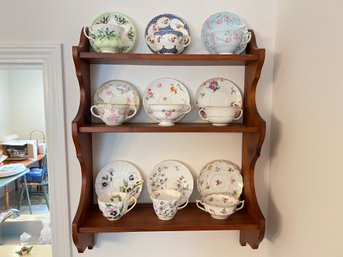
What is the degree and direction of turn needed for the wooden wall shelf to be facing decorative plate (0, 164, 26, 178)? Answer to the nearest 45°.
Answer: approximately 135° to its right

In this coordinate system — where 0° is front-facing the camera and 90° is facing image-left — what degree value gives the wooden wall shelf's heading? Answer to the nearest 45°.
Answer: approximately 0°
